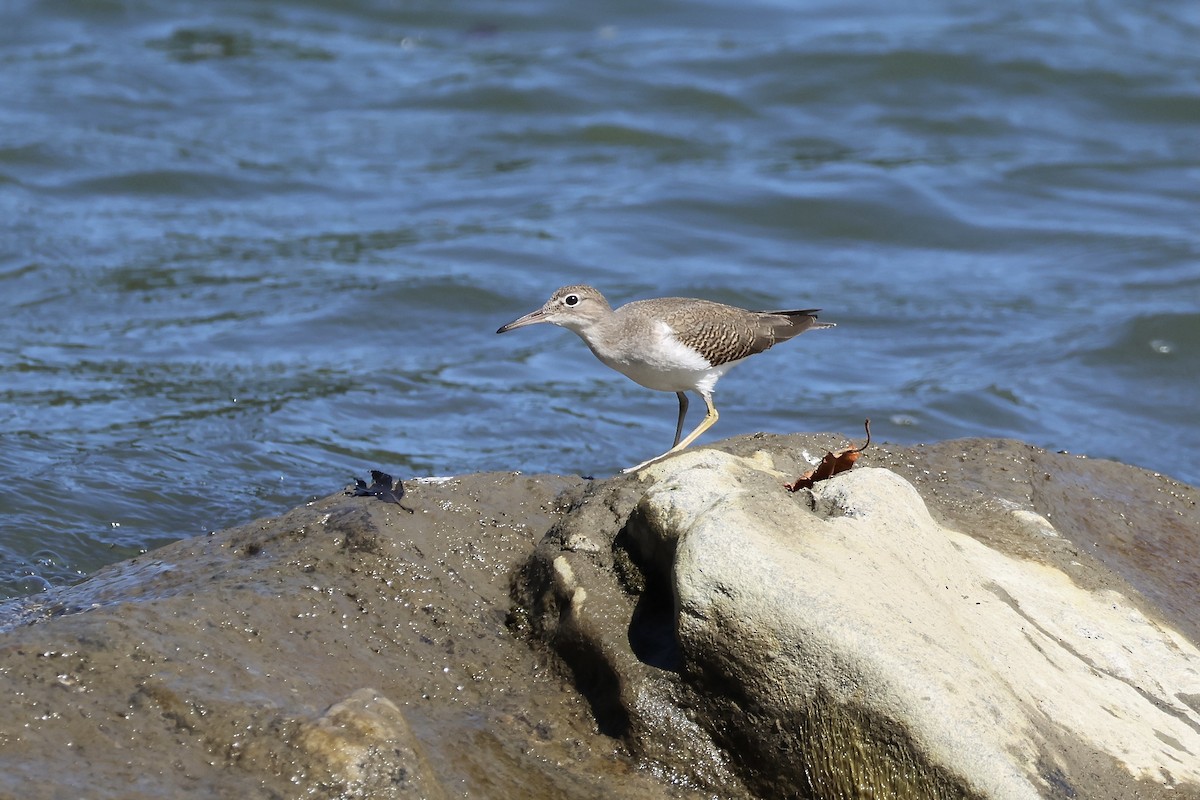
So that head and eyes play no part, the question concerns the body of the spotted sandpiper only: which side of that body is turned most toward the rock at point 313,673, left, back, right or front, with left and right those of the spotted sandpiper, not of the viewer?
left

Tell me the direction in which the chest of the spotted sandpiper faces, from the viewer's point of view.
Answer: to the viewer's left
